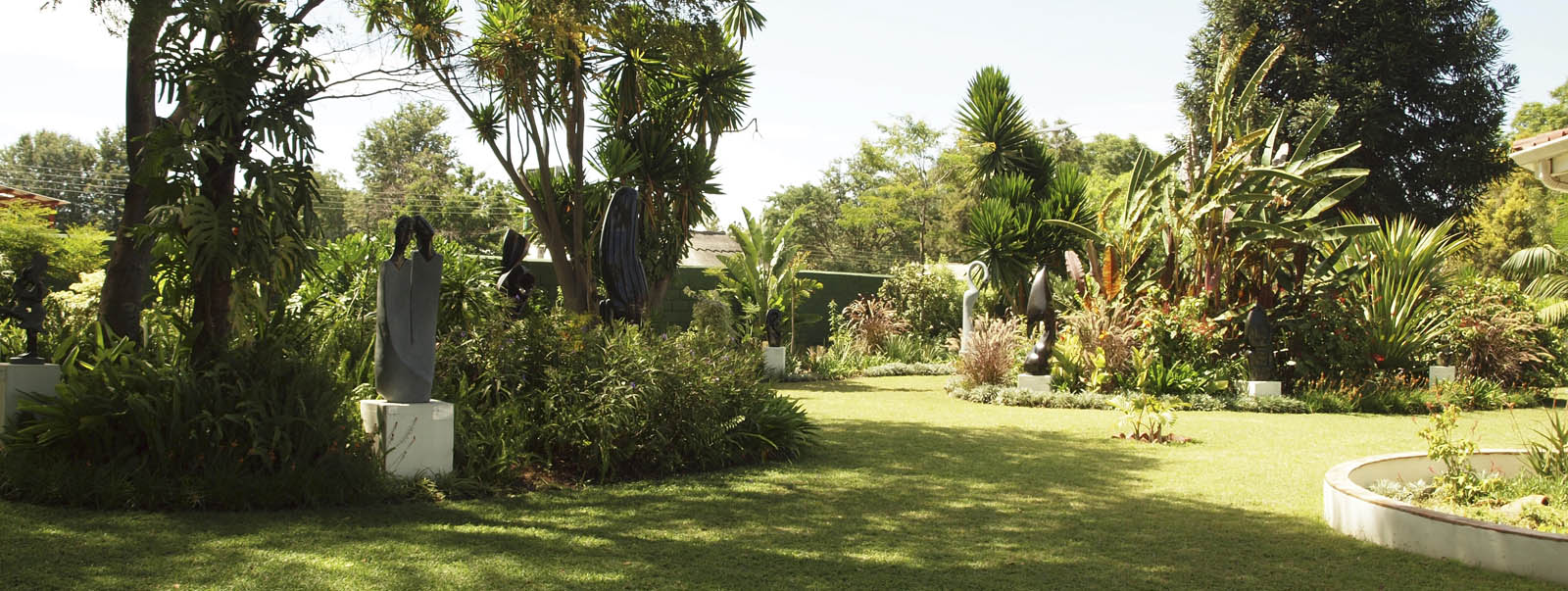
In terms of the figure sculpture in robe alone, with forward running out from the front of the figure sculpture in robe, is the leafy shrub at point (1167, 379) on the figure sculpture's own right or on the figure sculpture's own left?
on the figure sculpture's own left

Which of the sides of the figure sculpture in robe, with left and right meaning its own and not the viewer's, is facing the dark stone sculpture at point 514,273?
back

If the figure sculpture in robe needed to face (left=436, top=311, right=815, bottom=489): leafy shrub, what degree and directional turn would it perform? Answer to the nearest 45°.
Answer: approximately 90° to its left

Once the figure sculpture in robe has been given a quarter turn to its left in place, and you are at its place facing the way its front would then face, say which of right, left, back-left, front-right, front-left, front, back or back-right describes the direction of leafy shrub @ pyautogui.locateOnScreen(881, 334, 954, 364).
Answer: front-left

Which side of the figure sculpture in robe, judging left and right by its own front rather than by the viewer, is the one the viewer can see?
front

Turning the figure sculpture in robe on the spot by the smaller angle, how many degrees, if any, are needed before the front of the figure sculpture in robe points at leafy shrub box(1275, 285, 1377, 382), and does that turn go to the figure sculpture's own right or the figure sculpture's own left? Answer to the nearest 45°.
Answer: approximately 90° to the figure sculpture's own left

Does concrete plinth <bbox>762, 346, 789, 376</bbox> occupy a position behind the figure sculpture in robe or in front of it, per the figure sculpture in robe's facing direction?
behind

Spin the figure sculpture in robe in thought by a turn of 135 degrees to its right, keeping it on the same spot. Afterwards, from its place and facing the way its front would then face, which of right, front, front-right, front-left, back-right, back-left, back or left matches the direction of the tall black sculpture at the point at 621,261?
right

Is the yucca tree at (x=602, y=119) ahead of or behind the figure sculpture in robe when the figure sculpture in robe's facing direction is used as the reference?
behind

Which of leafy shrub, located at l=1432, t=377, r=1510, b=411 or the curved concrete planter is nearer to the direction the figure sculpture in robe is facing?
the curved concrete planter

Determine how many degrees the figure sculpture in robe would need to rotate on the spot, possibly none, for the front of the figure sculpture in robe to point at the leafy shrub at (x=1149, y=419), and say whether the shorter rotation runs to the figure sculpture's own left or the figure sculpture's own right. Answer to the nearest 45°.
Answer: approximately 90° to the figure sculpture's own left

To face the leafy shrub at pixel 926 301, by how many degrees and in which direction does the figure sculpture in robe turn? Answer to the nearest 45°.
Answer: approximately 135° to its left

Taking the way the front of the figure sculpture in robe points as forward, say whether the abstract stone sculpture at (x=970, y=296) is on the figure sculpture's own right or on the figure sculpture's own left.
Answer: on the figure sculpture's own left

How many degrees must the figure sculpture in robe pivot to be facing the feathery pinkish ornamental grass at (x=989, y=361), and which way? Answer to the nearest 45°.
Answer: approximately 135° to its left

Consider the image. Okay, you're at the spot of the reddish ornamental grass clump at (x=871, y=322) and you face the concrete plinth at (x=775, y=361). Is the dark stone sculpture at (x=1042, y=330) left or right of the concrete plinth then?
left
